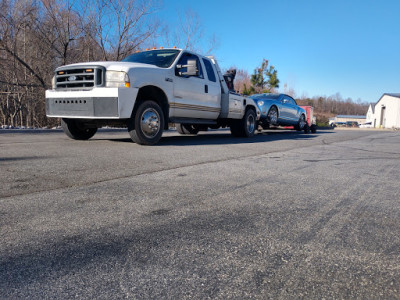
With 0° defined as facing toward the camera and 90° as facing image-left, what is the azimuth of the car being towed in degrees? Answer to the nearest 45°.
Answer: approximately 45°

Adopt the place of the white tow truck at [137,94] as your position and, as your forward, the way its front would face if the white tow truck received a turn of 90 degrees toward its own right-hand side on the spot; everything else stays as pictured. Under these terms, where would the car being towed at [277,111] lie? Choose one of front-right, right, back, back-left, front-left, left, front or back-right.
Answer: right

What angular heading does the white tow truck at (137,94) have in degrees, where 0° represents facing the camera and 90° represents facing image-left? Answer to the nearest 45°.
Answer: approximately 45°
